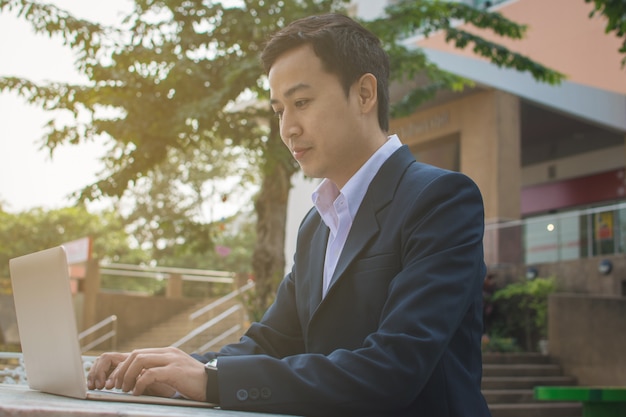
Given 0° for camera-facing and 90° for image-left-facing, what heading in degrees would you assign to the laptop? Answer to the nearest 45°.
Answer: approximately 270°

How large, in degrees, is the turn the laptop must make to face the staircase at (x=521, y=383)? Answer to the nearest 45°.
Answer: approximately 45° to its left

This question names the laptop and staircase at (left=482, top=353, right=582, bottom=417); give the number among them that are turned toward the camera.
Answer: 1

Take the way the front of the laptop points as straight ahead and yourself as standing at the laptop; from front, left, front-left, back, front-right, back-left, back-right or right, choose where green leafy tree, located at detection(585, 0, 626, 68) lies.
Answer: front-left

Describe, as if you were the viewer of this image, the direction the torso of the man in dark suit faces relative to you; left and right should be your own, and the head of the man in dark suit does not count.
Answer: facing the viewer and to the left of the viewer

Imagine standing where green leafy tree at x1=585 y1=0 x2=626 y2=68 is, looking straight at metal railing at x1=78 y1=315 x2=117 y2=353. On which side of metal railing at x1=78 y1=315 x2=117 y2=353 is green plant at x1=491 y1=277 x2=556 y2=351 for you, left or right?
right

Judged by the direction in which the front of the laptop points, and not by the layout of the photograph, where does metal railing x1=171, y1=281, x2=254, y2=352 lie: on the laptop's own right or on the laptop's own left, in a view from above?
on the laptop's own left

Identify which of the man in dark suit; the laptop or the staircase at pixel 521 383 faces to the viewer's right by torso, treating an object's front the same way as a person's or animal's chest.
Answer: the laptop

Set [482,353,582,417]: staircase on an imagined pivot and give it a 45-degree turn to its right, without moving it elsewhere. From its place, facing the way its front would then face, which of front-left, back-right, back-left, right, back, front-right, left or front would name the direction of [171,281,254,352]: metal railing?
right

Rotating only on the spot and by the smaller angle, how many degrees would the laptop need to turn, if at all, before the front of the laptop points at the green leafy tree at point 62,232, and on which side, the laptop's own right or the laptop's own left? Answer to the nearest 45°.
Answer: approximately 90° to the laptop's own left

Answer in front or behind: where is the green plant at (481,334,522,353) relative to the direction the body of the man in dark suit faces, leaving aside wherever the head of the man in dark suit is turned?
behind

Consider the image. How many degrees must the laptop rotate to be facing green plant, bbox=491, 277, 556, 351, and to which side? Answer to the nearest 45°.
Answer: approximately 45° to its left
